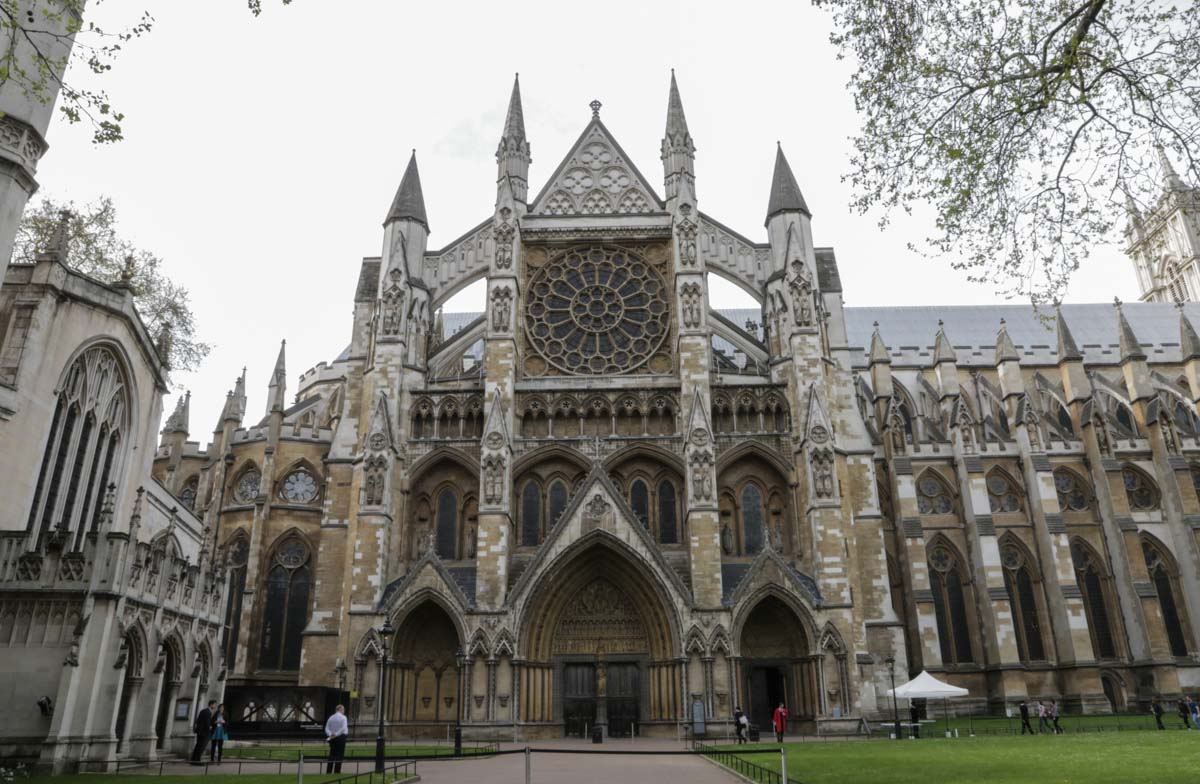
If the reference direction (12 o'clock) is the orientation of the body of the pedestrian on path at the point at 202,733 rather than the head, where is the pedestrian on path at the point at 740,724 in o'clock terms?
the pedestrian on path at the point at 740,724 is roughly at 12 o'clock from the pedestrian on path at the point at 202,733.

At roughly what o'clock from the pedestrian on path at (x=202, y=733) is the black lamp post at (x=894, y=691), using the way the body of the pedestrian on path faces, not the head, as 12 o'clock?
The black lamp post is roughly at 12 o'clock from the pedestrian on path.

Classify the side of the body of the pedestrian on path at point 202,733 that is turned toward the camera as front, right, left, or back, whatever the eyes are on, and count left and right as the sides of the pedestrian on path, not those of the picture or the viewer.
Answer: right

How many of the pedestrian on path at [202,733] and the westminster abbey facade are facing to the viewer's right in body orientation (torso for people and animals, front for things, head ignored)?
1

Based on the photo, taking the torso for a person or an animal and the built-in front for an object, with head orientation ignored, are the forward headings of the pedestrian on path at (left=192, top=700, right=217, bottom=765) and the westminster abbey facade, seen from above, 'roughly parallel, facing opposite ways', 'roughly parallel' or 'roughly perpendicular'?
roughly perpendicular

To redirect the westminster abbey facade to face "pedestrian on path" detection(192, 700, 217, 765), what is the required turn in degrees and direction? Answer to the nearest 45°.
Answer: approximately 45° to its right

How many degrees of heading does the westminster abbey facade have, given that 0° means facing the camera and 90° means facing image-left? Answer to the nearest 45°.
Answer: approximately 0°
